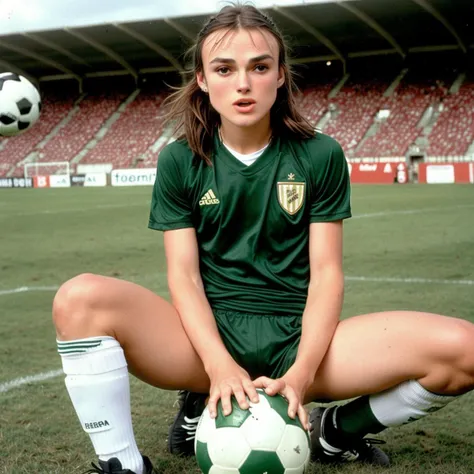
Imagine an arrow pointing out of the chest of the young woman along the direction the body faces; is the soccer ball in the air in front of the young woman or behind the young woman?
behind

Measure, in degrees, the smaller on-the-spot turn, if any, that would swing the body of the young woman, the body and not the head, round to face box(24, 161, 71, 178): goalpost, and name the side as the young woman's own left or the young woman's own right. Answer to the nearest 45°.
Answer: approximately 180°

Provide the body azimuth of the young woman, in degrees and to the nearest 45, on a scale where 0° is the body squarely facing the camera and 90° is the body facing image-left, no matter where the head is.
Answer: approximately 0°
